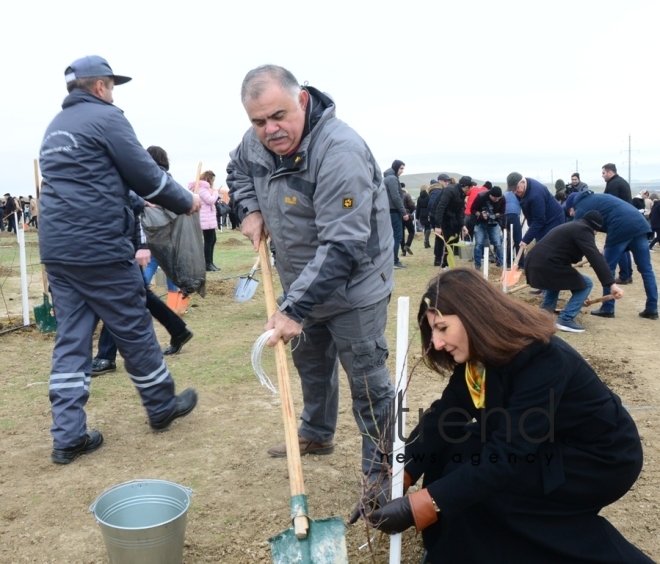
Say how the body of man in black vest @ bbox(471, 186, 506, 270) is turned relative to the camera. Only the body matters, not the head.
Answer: toward the camera

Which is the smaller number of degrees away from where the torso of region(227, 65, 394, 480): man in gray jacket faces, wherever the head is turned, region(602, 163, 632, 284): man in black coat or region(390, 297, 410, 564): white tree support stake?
the white tree support stake

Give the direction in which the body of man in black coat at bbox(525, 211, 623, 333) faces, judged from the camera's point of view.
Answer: to the viewer's right

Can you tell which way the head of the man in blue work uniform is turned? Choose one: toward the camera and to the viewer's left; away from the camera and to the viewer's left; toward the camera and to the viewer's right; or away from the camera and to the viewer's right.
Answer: away from the camera and to the viewer's right

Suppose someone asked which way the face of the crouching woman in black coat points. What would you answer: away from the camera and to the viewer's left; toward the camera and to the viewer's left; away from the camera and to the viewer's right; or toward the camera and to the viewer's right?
toward the camera and to the viewer's left

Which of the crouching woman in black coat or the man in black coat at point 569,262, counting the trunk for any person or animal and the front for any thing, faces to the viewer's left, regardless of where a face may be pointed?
the crouching woman in black coat

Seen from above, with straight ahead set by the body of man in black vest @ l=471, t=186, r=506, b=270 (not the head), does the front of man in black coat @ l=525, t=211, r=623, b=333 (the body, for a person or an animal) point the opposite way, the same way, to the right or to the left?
to the left

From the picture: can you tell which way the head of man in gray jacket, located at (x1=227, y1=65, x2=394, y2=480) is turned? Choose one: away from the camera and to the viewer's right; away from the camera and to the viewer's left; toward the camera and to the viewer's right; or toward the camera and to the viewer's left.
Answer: toward the camera and to the viewer's left

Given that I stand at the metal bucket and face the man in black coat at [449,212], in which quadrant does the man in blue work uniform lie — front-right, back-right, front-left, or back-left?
front-left

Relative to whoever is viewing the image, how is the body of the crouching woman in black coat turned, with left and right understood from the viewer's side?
facing to the left of the viewer
